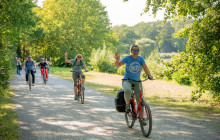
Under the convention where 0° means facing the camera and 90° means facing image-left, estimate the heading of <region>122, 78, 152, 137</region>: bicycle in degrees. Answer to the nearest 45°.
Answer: approximately 315°

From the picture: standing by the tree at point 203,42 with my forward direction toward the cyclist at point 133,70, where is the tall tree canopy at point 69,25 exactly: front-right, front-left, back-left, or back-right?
back-right

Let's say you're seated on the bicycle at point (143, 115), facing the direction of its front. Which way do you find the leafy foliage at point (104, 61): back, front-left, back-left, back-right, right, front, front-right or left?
back-left

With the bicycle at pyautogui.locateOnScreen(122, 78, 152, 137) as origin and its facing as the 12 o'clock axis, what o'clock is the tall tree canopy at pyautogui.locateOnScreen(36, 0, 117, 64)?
The tall tree canopy is roughly at 7 o'clock from the bicycle.

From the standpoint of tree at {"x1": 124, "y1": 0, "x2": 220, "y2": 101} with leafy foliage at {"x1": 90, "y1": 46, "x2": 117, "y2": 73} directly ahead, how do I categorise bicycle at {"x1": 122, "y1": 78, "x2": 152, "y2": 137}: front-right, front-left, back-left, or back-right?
back-left

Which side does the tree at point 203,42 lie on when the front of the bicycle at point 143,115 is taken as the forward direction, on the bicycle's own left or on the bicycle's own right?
on the bicycle's own left
